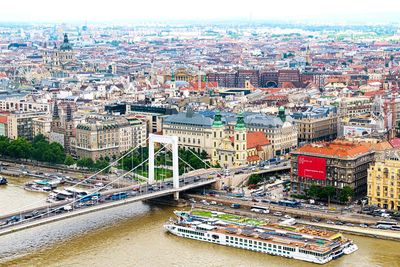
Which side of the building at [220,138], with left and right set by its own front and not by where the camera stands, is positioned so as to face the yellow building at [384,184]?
left

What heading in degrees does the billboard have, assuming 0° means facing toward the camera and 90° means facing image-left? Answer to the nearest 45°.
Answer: approximately 0°

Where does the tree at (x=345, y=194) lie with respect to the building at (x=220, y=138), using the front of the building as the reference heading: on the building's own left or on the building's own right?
on the building's own left

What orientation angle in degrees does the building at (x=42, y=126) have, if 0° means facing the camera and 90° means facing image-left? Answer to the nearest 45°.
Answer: approximately 45°

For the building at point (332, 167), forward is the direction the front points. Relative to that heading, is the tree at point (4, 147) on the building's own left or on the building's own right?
on the building's own right

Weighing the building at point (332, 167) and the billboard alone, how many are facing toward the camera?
2

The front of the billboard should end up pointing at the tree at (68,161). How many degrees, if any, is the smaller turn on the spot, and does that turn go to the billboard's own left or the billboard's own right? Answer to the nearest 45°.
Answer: approximately 90° to the billboard's own right

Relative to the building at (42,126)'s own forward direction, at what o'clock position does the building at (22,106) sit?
the building at (22,106) is roughly at 4 o'clock from the building at (42,126).

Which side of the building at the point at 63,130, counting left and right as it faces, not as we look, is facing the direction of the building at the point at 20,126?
right

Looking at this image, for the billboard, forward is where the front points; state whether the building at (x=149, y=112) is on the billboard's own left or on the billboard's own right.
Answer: on the billboard's own right

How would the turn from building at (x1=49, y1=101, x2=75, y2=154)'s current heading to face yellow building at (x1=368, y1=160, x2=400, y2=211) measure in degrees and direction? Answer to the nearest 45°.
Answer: approximately 90° to its left
